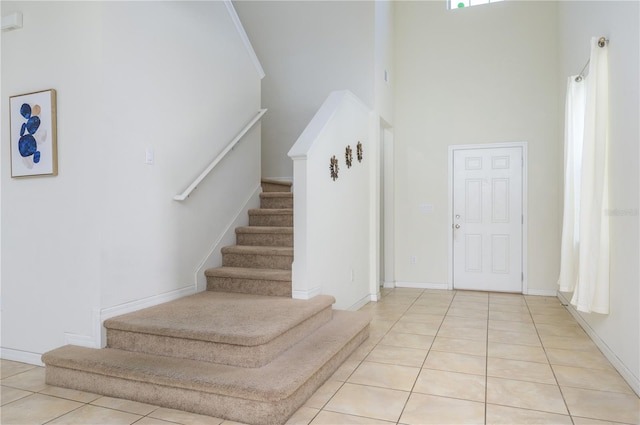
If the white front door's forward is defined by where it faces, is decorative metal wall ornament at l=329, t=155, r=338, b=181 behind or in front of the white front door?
in front

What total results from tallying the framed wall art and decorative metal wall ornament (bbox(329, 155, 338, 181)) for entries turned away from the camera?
0

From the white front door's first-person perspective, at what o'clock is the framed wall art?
The framed wall art is roughly at 1 o'clock from the white front door.

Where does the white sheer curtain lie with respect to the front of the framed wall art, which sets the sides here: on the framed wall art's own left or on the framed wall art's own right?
on the framed wall art's own left

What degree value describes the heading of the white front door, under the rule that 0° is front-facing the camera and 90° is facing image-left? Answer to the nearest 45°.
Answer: approximately 0°

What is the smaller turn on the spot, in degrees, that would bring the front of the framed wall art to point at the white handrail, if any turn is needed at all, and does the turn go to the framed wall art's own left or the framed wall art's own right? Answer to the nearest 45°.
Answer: approximately 135° to the framed wall art's own left

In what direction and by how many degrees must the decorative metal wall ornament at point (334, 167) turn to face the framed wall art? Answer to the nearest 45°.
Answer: approximately 90° to its right

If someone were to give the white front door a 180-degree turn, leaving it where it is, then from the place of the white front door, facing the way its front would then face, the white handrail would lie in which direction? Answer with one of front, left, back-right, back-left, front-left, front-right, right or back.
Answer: back-left

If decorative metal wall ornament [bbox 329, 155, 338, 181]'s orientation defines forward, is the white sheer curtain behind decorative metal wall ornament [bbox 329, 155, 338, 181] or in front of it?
in front
